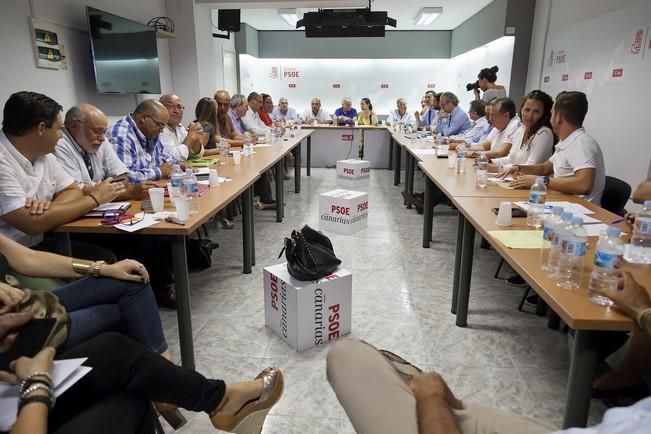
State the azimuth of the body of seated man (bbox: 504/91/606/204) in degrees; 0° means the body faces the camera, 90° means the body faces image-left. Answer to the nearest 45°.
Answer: approximately 90°

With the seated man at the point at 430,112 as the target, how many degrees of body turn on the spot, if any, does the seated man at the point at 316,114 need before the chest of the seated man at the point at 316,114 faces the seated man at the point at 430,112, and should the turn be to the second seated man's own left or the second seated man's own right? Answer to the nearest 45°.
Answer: approximately 45° to the second seated man's own left

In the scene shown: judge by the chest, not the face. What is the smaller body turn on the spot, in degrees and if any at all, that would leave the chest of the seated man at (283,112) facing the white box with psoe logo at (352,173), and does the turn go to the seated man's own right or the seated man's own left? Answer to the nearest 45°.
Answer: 0° — they already face it

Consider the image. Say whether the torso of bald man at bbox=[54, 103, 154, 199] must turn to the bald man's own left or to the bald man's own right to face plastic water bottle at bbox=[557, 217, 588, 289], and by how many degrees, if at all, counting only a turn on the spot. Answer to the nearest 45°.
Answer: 0° — they already face it

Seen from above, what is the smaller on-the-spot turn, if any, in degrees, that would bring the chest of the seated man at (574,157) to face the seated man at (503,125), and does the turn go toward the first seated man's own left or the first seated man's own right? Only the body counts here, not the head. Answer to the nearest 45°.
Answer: approximately 90° to the first seated man's own right

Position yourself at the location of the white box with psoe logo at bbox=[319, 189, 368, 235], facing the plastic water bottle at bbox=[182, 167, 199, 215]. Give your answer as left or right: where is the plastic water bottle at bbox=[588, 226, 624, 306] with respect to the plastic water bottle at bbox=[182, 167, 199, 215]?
left

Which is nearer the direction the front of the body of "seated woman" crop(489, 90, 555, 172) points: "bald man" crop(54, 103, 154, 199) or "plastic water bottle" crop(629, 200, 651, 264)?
the bald man

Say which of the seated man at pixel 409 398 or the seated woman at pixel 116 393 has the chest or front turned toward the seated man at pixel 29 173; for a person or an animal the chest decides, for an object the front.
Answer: the seated man at pixel 409 398

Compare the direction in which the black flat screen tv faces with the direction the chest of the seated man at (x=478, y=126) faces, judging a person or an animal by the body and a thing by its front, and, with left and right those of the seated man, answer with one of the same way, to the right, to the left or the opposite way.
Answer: the opposite way

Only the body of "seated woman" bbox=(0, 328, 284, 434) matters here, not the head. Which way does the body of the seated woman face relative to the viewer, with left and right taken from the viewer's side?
facing to the right of the viewer

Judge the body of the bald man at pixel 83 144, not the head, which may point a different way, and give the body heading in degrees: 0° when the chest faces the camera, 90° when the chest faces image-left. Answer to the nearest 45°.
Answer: approximately 315°

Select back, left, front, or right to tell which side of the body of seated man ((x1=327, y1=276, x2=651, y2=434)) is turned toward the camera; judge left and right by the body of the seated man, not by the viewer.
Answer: left
